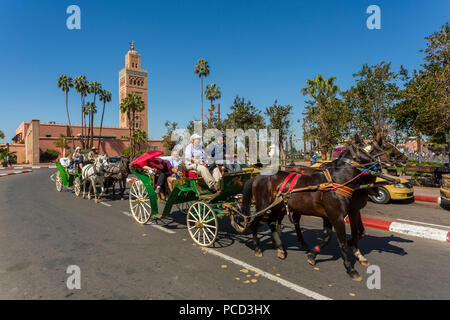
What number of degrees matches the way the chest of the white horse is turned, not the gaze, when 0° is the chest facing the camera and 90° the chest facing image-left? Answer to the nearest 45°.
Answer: approximately 315°

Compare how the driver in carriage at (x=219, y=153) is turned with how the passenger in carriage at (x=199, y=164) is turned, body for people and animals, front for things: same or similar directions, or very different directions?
same or similar directions

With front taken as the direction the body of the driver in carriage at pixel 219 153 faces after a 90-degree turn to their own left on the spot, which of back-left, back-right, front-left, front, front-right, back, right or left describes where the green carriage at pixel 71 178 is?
left

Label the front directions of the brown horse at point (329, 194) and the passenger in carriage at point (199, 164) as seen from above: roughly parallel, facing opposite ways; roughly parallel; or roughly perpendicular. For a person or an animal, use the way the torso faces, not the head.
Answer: roughly parallel

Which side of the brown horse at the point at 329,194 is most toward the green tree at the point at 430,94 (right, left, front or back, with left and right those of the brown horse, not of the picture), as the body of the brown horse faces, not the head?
left

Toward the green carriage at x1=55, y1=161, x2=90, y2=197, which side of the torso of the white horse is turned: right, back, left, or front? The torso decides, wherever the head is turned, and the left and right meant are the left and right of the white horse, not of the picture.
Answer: back

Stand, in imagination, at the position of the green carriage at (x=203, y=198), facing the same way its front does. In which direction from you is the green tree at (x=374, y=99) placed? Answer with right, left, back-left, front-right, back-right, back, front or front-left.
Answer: left

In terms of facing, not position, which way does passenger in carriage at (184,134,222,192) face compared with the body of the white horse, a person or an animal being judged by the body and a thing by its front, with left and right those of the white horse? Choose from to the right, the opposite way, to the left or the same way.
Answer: the same way

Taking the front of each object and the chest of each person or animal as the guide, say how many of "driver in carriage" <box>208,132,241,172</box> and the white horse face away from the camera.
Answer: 0

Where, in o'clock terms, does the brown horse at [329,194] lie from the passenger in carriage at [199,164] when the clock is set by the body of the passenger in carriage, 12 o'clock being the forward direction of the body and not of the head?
The brown horse is roughly at 12 o'clock from the passenger in carriage.

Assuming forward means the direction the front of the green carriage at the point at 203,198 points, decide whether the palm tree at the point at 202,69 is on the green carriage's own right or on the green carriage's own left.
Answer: on the green carriage's own left

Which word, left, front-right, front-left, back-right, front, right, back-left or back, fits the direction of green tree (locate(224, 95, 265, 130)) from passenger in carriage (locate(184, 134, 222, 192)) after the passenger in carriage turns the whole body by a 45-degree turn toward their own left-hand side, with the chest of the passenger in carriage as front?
left

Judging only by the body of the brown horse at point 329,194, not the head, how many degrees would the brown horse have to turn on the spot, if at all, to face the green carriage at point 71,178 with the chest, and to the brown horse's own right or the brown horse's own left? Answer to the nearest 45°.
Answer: approximately 180°
